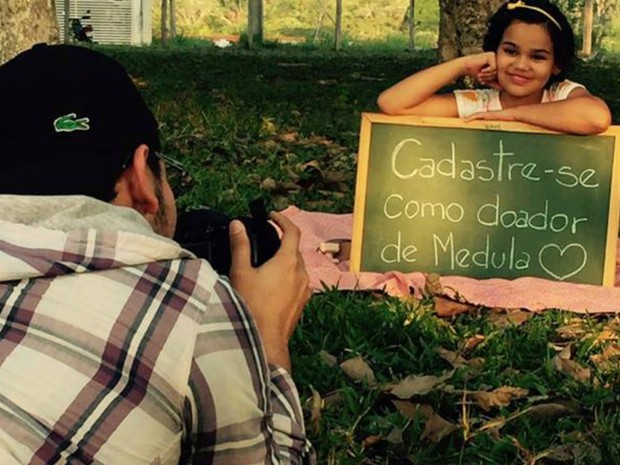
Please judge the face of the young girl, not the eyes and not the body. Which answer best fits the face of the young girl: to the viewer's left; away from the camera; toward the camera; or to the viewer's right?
toward the camera

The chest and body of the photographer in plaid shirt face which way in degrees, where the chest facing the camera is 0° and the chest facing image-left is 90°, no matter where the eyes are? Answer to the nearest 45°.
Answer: approximately 225°

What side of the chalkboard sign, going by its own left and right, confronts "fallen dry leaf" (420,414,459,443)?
front

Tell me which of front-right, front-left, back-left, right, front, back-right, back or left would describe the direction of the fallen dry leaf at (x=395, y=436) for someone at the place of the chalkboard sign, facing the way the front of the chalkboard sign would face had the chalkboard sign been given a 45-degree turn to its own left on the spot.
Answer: front-right

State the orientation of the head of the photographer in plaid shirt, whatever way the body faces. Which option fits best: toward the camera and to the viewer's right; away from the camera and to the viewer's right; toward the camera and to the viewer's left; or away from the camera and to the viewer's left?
away from the camera and to the viewer's right

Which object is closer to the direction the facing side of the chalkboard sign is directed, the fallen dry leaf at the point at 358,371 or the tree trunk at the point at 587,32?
the fallen dry leaf

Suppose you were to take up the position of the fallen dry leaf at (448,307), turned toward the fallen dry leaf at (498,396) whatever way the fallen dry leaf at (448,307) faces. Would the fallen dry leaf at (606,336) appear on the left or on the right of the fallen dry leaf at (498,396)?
left

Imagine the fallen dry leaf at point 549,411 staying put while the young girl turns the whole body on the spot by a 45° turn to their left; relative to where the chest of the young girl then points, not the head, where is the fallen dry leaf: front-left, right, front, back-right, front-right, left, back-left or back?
front-right

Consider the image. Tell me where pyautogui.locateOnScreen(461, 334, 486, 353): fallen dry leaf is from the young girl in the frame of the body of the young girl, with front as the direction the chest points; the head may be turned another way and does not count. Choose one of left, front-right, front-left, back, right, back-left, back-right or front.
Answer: front

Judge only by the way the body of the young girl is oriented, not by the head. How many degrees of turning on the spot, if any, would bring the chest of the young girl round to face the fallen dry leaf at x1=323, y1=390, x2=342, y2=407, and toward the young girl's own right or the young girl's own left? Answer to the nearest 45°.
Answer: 0° — they already face it

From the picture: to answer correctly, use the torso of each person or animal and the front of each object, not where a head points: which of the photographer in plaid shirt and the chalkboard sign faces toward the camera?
the chalkboard sign

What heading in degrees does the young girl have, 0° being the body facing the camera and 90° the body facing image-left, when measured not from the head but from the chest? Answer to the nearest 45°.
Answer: approximately 0°

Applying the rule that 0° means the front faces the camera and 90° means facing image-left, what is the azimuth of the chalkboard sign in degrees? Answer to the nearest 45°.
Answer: approximately 0°

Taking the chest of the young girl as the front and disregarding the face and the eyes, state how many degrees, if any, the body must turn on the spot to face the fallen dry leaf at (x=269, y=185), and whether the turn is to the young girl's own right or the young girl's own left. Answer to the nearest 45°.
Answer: approximately 135° to the young girl's own right

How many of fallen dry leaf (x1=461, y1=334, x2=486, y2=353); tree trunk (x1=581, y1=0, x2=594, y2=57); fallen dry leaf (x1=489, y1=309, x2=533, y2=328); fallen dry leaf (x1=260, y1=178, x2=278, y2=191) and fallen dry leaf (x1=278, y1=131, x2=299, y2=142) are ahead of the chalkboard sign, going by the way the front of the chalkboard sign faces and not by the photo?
2

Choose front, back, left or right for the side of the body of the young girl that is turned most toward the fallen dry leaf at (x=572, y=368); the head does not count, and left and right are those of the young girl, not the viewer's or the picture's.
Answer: front

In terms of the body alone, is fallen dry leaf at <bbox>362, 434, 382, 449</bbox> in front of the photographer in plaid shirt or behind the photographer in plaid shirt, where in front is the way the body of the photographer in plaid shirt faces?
in front

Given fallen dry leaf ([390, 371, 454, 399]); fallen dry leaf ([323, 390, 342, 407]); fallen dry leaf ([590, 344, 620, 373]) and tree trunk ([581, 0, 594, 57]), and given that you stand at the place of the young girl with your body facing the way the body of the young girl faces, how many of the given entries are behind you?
1
